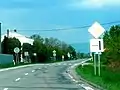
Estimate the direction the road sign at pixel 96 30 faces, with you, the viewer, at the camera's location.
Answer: facing the viewer

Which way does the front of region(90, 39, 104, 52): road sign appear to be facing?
toward the camera
